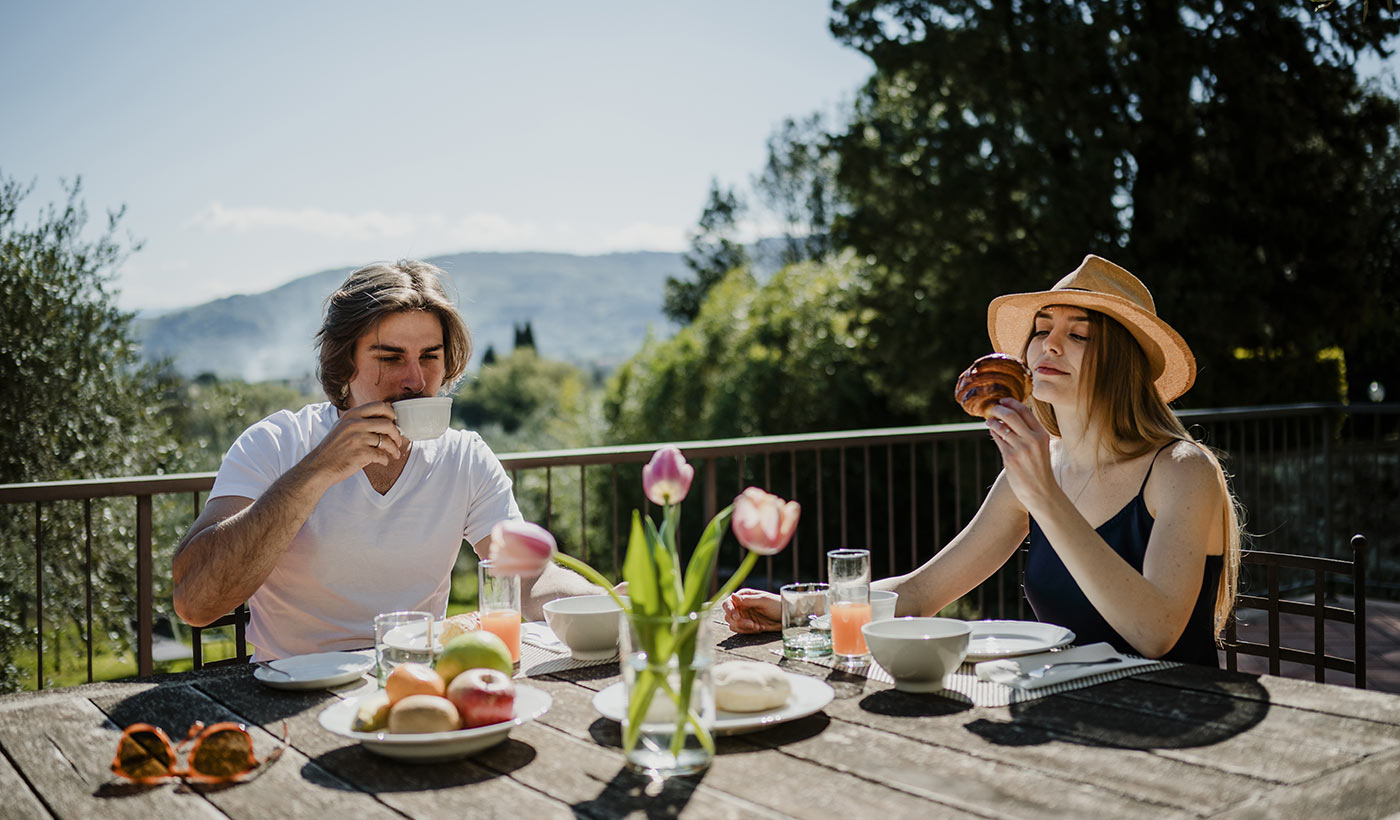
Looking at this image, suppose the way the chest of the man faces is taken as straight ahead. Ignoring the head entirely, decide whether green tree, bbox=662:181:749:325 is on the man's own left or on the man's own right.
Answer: on the man's own left

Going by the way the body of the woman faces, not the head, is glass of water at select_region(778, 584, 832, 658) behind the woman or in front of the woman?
in front

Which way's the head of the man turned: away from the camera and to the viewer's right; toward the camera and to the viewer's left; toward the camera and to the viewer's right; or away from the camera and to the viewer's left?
toward the camera and to the viewer's right

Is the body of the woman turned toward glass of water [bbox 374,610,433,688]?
yes

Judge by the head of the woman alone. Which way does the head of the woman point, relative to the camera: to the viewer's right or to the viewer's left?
to the viewer's left

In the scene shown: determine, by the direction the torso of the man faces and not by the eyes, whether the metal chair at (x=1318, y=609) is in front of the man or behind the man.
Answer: in front

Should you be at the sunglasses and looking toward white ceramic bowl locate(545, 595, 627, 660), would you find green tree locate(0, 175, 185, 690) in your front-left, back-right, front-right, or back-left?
front-left

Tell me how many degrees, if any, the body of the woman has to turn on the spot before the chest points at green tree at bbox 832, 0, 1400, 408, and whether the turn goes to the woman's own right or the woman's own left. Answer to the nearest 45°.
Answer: approximately 135° to the woman's own right

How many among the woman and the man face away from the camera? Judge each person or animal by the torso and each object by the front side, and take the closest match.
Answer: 0

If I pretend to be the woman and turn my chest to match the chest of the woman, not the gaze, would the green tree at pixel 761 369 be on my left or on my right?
on my right

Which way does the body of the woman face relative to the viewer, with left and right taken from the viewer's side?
facing the viewer and to the left of the viewer

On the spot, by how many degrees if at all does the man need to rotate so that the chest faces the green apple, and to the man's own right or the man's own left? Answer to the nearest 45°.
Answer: approximately 45° to the man's own right

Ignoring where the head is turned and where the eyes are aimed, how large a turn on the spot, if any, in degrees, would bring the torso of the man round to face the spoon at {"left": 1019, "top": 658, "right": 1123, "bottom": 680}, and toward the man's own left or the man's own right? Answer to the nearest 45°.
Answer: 0° — they already face it

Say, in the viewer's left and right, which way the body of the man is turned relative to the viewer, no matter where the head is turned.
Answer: facing the viewer and to the right of the viewer

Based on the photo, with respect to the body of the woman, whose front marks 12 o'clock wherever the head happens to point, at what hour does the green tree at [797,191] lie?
The green tree is roughly at 4 o'clock from the woman.
